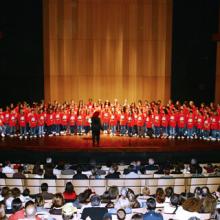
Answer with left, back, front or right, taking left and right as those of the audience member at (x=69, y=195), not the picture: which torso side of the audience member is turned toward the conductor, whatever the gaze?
front

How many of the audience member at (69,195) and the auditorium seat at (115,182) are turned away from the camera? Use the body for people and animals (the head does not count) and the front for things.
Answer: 2

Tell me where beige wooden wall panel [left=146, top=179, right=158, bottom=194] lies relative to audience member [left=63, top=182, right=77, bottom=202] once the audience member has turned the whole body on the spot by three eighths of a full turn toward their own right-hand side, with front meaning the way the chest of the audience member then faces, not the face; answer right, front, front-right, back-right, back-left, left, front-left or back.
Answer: left

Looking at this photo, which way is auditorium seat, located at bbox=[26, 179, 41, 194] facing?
away from the camera

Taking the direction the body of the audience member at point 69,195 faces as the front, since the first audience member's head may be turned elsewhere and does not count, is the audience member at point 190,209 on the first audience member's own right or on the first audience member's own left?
on the first audience member's own right

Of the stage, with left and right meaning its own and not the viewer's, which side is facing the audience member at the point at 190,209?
front

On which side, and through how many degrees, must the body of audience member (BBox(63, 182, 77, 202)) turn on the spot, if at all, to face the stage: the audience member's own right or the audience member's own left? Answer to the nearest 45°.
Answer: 0° — they already face it

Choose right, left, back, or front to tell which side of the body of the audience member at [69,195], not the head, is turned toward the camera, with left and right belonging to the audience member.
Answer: back

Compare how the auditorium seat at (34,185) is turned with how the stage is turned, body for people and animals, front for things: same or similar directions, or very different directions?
very different directions

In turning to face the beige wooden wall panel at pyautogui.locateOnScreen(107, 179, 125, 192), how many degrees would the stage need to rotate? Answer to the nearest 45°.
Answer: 0° — it already faces it

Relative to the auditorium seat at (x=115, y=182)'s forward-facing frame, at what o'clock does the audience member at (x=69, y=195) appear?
The audience member is roughly at 7 o'clock from the auditorium seat.

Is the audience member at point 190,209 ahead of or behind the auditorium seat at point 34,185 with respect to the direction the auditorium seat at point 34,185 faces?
behind

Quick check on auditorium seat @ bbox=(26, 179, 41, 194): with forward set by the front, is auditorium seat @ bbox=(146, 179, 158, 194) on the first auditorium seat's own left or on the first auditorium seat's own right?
on the first auditorium seat's own right

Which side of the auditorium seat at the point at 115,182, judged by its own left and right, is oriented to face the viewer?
back
